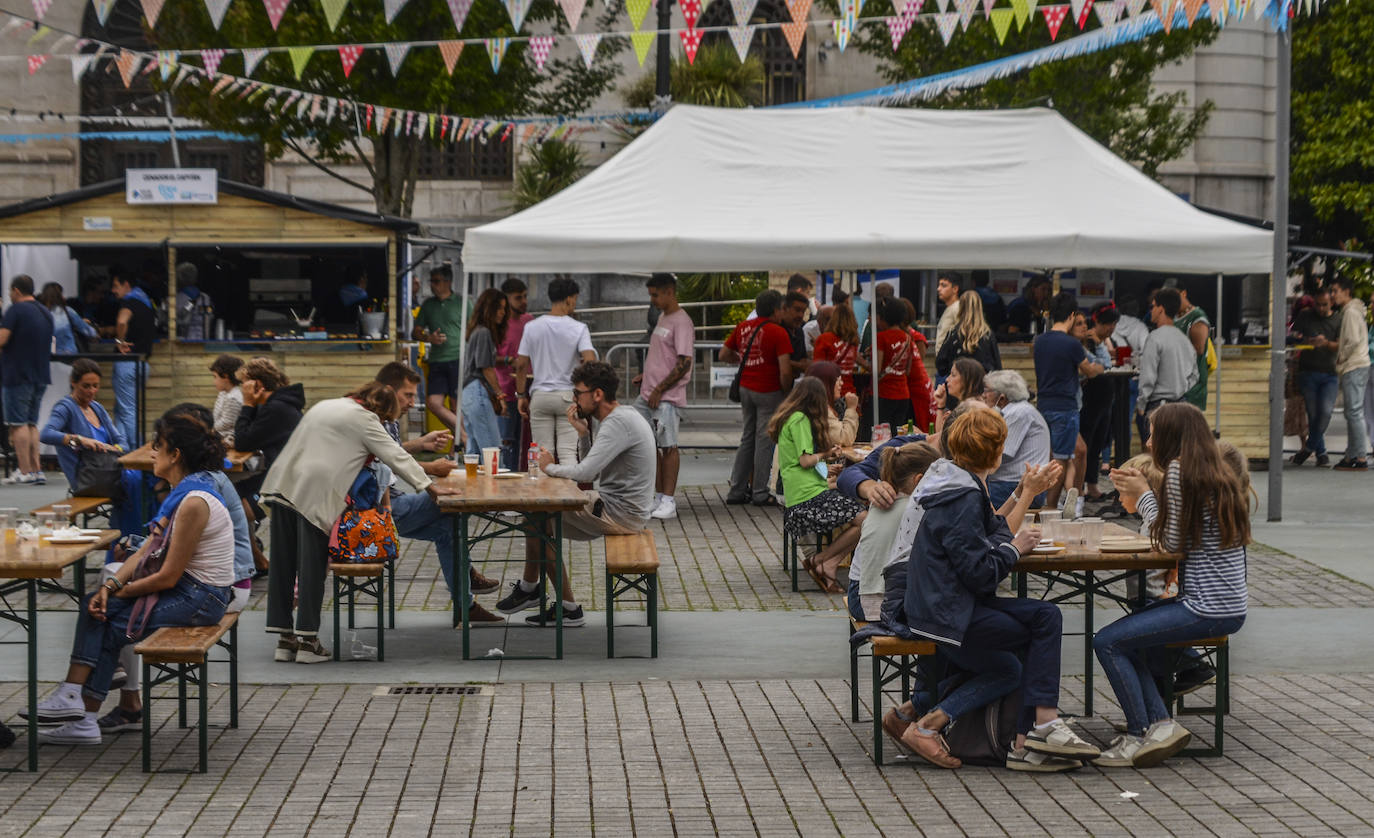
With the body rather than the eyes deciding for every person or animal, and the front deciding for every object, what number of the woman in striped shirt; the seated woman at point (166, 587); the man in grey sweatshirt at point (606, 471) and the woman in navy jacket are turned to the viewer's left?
3

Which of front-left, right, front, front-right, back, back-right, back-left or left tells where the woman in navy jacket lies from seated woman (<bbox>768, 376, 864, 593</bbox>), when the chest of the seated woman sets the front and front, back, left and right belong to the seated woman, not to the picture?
right

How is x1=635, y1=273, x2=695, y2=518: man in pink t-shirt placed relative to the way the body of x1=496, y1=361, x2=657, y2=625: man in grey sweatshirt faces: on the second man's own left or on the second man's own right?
on the second man's own right

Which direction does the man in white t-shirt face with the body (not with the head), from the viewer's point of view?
away from the camera

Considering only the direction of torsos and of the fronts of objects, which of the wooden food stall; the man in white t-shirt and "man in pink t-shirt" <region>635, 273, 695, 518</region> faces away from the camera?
the man in white t-shirt

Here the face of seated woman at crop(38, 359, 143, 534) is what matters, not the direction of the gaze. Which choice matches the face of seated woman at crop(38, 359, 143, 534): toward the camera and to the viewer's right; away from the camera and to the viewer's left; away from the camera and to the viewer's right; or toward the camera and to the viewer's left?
toward the camera and to the viewer's right

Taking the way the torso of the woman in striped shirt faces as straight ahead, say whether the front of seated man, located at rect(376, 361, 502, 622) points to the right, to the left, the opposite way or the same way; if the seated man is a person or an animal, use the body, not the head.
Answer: the opposite way

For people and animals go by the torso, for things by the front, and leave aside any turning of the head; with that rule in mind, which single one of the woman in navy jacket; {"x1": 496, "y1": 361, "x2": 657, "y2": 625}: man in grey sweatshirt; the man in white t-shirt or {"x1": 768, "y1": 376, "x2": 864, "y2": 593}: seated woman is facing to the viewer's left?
the man in grey sweatshirt

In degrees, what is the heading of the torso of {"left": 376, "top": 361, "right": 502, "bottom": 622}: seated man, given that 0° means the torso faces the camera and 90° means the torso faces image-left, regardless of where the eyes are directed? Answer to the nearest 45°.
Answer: approximately 270°

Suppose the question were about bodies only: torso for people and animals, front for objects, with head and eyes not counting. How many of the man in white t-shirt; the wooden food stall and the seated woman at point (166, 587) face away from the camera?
1

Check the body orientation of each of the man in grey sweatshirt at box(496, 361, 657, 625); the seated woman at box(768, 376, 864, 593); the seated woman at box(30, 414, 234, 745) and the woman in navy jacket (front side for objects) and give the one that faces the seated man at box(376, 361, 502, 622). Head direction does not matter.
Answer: the man in grey sweatshirt

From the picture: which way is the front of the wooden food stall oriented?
toward the camera

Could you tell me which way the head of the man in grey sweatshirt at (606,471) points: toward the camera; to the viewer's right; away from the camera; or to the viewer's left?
to the viewer's left

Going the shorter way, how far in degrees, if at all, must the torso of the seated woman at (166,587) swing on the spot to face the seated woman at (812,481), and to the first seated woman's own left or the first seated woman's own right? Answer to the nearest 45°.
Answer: approximately 135° to the first seated woman's own right

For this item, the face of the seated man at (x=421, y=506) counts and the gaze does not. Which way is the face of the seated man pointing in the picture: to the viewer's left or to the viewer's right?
to the viewer's right

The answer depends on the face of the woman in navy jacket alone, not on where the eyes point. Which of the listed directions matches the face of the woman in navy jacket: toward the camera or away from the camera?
away from the camera

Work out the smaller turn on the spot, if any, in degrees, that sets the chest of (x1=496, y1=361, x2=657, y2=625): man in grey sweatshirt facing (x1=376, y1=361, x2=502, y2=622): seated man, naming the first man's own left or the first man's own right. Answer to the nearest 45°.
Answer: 0° — they already face them

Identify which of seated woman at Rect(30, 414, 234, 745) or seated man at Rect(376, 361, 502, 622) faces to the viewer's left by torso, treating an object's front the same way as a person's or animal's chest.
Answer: the seated woman
